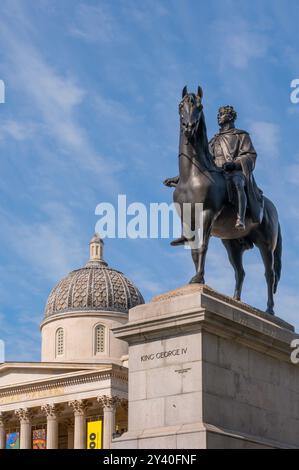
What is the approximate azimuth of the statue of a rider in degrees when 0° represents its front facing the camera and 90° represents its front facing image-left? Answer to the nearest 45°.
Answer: approximately 45°

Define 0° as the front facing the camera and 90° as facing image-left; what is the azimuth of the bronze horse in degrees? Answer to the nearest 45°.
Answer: approximately 45°
